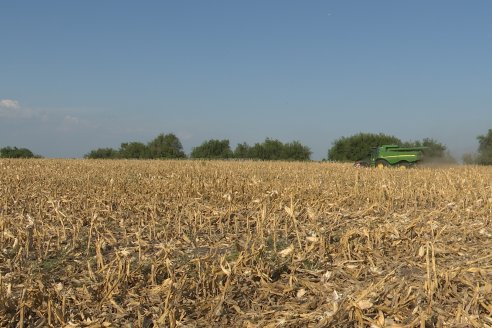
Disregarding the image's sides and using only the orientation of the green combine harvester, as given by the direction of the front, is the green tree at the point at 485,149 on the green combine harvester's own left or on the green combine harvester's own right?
on the green combine harvester's own right

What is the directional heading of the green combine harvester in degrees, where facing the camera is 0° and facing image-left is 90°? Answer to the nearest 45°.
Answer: approximately 90°
